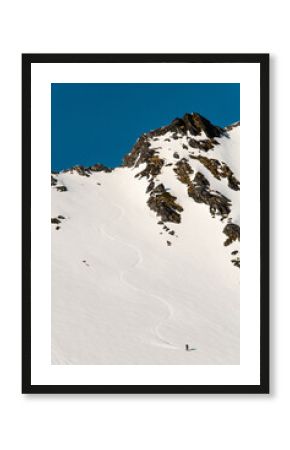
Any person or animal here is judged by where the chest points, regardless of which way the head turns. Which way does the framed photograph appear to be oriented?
toward the camera
